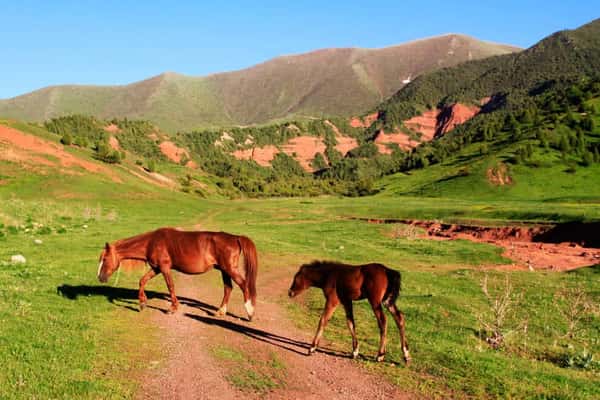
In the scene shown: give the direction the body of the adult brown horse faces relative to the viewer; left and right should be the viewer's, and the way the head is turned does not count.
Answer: facing to the left of the viewer

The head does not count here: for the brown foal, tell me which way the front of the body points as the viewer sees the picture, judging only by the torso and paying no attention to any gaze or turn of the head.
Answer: to the viewer's left

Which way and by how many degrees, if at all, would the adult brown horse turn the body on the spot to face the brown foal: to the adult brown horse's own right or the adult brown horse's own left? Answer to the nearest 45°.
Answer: approximately 135° to the adult brown horse's own left

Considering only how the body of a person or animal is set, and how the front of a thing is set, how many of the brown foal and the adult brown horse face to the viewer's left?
2
